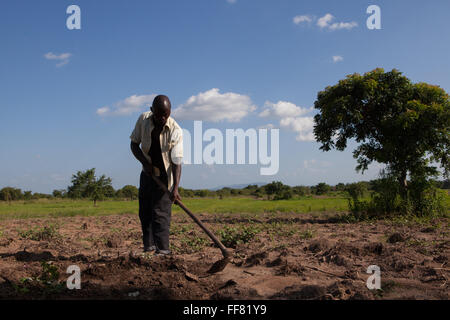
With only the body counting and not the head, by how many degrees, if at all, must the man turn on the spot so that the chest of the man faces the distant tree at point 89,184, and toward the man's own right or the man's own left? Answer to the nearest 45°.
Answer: approximately 180°

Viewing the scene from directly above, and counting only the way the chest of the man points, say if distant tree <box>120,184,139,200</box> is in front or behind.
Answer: behind

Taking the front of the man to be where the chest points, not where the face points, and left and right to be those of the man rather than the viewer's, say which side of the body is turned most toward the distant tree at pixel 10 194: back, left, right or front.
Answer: back

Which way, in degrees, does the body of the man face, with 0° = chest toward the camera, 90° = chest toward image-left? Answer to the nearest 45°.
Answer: approximately 0°

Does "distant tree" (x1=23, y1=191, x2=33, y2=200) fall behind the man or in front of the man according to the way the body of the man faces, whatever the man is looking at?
behind
